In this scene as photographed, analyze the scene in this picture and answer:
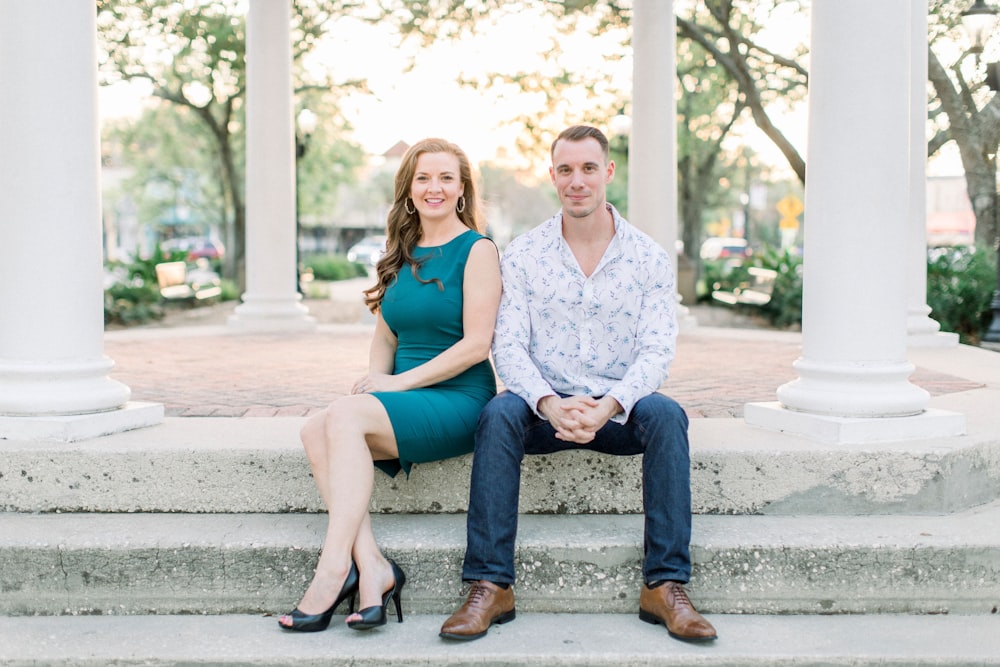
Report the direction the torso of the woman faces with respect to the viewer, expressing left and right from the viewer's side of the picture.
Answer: facing the viewer and to the left of the viewer

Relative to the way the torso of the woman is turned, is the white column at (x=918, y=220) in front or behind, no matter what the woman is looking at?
behind

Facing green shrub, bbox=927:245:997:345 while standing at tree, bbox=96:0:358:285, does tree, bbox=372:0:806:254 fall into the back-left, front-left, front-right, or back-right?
front-left

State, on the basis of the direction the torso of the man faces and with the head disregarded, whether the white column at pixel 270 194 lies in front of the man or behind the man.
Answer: behind

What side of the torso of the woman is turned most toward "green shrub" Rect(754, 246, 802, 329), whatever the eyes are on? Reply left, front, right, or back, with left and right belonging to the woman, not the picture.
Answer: back

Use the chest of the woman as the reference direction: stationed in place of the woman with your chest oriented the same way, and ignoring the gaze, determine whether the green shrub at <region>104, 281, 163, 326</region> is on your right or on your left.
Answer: on your right

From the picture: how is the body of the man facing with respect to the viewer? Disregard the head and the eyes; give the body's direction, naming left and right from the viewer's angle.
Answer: facing the viewer

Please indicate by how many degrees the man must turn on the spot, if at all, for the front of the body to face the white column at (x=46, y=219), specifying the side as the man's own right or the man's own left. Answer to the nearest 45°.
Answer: approximately 90° to the man's own right

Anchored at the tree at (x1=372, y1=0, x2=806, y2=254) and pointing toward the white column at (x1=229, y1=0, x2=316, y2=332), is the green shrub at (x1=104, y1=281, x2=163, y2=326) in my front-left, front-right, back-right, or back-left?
front-right

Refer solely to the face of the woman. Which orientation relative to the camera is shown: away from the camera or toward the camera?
toward the camera

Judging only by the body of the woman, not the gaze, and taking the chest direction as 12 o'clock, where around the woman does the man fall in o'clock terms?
The man is roughly at 8 o'clock from the woman.

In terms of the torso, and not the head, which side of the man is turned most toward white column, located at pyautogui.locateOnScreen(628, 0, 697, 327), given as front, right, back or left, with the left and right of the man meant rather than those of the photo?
back

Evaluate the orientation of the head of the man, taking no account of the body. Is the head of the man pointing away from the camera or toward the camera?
toward the camera

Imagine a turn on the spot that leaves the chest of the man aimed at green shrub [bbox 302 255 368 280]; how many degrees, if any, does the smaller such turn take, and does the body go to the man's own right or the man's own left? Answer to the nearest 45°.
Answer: approximately 180°

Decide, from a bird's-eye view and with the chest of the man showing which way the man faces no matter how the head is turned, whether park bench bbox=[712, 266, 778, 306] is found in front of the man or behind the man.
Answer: behind
